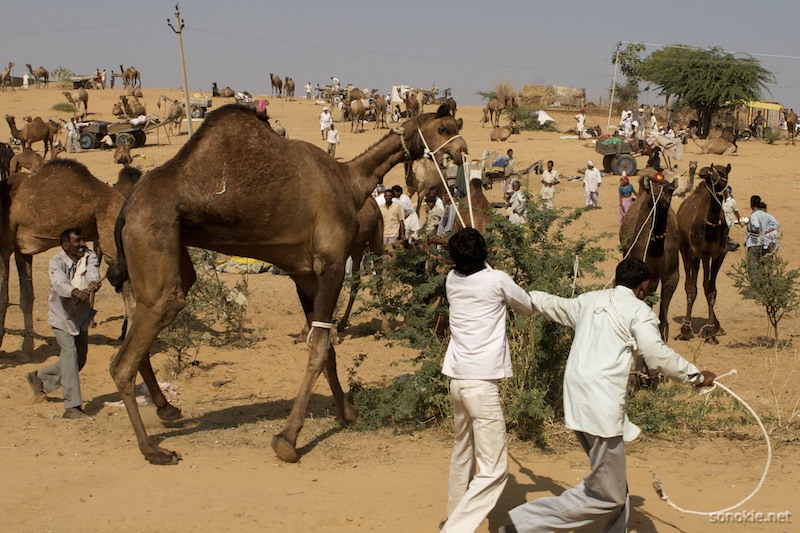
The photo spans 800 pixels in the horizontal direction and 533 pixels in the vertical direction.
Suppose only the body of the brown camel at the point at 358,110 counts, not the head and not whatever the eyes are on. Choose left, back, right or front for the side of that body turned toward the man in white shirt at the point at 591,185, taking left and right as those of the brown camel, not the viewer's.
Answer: back

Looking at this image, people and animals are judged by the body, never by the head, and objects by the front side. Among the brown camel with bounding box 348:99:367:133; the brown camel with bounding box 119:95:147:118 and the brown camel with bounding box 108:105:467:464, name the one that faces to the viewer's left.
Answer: the brown camel with bounding box 119:95:147:118

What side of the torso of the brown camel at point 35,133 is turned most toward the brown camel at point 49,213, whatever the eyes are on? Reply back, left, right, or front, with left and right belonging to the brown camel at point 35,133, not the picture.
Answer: left

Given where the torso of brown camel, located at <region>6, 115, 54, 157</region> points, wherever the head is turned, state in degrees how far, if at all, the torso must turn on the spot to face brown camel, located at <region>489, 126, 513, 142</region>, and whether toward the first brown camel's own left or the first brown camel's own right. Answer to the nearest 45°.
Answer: approximately 180°

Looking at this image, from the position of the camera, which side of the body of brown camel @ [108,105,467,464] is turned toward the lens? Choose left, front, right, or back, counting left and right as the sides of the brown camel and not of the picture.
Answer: right

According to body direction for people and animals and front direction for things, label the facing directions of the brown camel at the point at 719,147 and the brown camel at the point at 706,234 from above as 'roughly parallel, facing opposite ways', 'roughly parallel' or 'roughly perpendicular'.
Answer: roughly perpendicular

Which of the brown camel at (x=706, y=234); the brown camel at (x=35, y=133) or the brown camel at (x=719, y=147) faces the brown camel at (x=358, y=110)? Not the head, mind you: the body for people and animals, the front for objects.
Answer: the brown camel at (x=719, y=147)

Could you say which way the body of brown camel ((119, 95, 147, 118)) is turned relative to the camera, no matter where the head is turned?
to the viewer's left

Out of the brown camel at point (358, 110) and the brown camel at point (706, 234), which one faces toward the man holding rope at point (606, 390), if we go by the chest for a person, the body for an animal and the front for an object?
the brown camel at point (706, 234)

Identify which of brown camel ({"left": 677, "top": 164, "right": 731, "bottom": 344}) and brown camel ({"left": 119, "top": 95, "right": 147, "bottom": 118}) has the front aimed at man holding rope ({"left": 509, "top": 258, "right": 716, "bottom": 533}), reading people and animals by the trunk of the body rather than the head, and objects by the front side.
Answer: brown camel ({"left": 677, "top": 164, "right": 731, "bottom": 344})

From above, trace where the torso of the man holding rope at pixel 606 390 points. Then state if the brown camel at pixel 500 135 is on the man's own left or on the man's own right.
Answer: on the man's own left

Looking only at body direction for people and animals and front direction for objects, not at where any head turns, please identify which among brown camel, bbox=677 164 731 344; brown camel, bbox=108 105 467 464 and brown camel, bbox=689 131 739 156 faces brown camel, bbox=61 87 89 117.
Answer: brown camel, bbox=689 131 739 156
